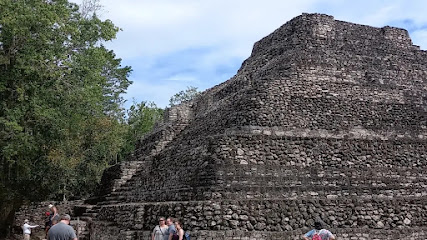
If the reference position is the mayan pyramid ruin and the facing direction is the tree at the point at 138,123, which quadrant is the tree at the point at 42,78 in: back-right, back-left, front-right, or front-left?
front-left

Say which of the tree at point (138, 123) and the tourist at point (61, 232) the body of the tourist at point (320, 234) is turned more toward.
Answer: the tree

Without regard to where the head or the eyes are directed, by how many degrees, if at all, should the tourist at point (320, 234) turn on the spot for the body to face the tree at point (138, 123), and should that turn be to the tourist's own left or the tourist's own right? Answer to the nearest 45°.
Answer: approximately 45° to the tourist's own left

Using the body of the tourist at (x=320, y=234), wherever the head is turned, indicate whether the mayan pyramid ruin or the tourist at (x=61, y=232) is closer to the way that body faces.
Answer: the mayan pyramid ruin

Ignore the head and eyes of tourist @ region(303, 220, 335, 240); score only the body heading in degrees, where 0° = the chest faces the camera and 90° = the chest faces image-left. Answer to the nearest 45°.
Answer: approximately 180°

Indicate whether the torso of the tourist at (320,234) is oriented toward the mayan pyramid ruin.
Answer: yes

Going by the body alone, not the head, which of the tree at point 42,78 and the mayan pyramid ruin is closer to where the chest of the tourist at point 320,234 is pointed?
the mayan pyramid ruin

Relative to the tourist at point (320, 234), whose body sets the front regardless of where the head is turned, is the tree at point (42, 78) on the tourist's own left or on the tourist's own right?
on the tourist's own left

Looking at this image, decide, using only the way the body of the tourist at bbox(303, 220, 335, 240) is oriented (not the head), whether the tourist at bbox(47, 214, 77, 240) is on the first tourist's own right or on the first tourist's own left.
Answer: on the first tourist's own left

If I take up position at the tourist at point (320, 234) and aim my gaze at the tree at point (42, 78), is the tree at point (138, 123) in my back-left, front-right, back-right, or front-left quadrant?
front-right
